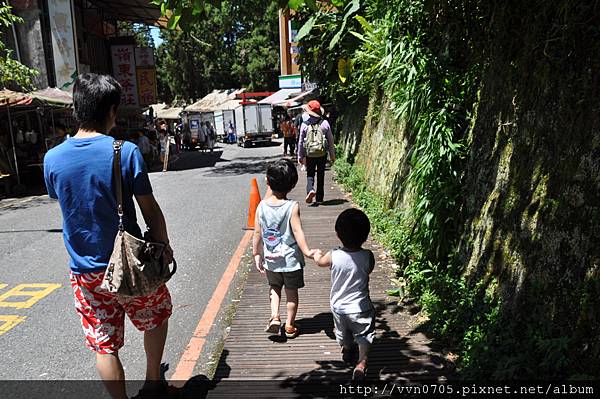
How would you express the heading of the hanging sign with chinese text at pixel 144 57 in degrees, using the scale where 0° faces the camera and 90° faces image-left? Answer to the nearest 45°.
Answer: approximately 0°

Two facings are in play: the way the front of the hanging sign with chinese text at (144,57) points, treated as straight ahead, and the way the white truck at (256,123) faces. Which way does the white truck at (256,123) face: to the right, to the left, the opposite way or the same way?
the opposite way

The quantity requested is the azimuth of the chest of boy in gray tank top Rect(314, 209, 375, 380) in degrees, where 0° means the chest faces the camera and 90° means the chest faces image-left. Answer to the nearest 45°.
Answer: approximately 180°

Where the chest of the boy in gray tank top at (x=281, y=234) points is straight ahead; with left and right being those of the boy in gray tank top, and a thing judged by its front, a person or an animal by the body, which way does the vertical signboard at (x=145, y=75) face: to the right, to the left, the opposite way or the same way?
the opposite way

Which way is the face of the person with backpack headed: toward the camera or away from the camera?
away from the camera

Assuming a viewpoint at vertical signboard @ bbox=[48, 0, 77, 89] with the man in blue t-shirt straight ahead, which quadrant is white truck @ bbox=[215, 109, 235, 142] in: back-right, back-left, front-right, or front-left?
back-left

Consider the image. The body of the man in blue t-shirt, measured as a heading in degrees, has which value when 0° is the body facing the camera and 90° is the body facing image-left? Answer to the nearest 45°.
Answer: approximately 225°

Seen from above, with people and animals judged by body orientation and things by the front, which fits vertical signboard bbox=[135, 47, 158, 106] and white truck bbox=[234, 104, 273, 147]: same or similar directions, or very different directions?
very different directions

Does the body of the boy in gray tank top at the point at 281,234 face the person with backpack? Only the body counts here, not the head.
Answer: yes

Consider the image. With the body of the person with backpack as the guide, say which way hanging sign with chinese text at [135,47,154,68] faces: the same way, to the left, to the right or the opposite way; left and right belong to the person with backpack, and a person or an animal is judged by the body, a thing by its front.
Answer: the opposite way

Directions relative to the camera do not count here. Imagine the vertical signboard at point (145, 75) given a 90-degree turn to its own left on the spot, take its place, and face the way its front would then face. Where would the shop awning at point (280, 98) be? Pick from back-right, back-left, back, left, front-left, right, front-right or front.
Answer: front-left

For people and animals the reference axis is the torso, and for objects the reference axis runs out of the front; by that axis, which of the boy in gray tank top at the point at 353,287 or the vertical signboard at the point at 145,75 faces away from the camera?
the boy in gray tank top

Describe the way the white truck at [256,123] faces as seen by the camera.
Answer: facing away from the viewer
